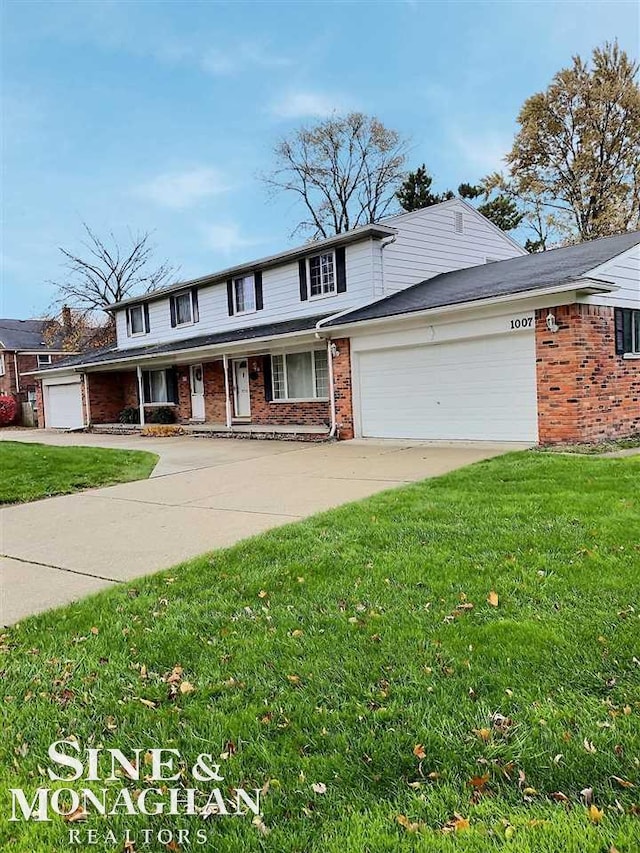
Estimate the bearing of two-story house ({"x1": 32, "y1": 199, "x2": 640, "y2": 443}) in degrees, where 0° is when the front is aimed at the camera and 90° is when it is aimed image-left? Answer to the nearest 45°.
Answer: approximately 45°

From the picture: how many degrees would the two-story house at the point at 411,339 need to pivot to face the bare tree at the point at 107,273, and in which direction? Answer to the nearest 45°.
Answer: approximately 90° to its right

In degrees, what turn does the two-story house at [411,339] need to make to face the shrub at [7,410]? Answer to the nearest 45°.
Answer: approximately 90° to its right

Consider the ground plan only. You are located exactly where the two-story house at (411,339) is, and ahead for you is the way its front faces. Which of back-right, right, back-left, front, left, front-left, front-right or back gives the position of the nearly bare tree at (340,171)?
back-right

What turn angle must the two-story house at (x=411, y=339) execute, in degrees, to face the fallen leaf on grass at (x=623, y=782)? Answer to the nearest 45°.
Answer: approximately 45° to its left

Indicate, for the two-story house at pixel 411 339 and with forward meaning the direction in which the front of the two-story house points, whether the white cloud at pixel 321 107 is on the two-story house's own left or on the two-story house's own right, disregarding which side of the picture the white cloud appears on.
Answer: on the two-story house's own right

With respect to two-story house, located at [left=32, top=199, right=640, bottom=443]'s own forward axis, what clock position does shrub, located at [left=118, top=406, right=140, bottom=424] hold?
The shrub is roughly at 3 o'clock from the two-story house.
